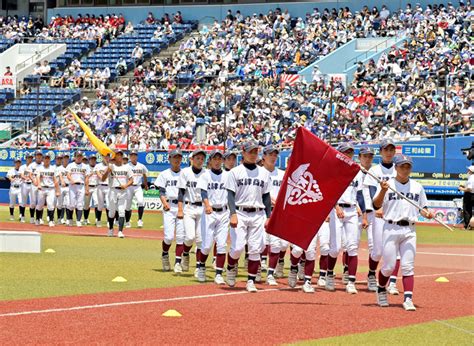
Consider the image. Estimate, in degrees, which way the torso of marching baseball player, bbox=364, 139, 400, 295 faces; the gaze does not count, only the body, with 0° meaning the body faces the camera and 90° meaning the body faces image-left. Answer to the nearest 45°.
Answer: approximately 0°

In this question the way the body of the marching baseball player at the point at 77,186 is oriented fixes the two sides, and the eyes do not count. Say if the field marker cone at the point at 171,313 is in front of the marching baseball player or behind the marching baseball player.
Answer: in front
